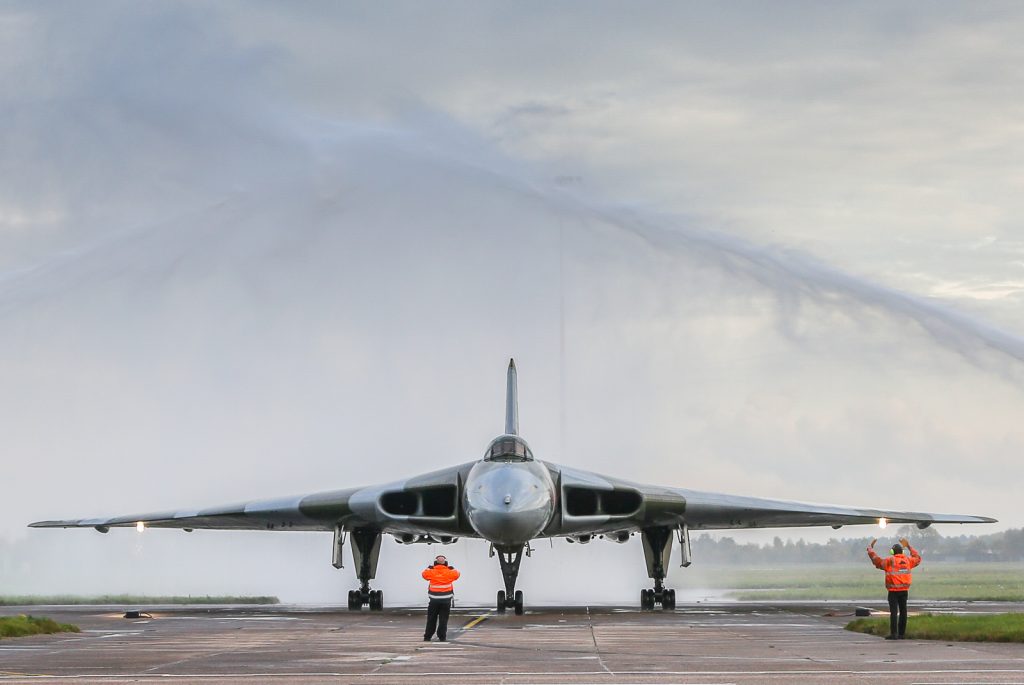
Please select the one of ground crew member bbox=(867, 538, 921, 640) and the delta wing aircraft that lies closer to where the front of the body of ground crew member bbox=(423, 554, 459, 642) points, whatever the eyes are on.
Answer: the delta wing aircraft

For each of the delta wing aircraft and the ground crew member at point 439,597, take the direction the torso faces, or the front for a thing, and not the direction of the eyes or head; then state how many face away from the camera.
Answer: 1

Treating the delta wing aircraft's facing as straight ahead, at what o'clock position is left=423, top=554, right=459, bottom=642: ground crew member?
The ground crew member is roughly at 12 o'clock from the delta wing aircraft.

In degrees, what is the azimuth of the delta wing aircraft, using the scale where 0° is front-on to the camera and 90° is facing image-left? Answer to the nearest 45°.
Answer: approximately 0°

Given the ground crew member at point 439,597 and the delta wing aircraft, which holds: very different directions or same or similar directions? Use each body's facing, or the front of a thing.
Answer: very different directions

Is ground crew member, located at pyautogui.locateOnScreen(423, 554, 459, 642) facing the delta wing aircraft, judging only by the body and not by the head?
yes

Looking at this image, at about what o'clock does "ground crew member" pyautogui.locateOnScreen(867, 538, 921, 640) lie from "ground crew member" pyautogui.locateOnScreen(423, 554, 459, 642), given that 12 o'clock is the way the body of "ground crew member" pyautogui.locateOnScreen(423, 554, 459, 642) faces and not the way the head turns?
"ground crew member" pyautogui.locateOnScreen(867, 538, 921, 640) is roughly at 3 o'clock from "ground crew member" pyautogui.locateOnScreen(423, 554, 459, 642).

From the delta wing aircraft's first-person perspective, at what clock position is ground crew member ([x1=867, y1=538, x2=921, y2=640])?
The ground crew member is roughly at 11 o'clock from the delta wing aircraft.

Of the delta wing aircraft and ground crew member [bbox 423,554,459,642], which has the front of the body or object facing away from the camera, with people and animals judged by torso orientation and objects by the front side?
the ground crew member

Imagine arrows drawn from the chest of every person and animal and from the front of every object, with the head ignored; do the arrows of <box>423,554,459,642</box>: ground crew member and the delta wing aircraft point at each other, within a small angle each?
yes

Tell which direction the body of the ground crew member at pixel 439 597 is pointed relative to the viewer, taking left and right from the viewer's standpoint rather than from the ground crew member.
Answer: facing away from the viewer
